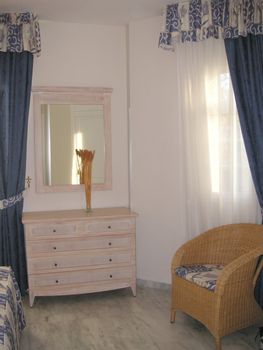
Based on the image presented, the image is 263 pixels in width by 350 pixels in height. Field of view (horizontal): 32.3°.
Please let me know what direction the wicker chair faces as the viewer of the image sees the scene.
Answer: facing the viewer and to the left of the viewer

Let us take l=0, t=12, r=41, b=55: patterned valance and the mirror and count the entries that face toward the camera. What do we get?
2

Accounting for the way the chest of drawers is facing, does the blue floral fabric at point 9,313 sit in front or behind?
in front

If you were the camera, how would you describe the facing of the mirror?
facing the viewer

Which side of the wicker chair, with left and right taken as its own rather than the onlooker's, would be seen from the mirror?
right

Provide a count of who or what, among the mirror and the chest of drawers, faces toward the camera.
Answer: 2

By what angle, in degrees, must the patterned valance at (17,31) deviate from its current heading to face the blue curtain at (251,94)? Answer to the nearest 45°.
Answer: approximately 45° to its left

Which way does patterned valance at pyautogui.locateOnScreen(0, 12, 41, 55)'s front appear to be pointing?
toward the camera

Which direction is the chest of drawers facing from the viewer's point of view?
toward the camera
